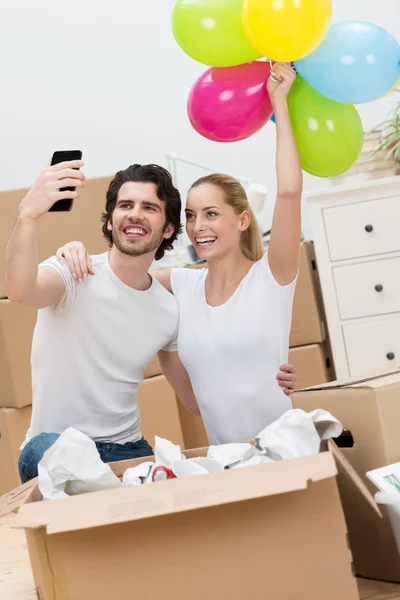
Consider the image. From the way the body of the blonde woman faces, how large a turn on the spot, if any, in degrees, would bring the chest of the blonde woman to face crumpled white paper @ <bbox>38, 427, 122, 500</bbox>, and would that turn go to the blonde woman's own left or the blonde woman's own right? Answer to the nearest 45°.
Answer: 0° — they already face it

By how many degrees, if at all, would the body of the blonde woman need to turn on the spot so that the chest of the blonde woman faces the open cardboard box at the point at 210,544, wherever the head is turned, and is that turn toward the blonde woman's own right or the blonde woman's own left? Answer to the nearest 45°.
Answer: approximately 45° to the blonde woman's own left

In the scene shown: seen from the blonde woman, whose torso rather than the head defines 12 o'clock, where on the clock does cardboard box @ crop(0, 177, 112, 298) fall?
The cardboard box is roughly at 4 o'clock from the blonde woman.

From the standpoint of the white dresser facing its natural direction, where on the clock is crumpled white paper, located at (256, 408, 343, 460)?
The crumpled white paper is roughly at 12 o'clock from the white dresser.

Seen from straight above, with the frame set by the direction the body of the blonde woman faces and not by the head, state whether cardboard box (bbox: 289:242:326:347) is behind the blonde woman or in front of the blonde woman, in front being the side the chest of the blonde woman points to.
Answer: behind

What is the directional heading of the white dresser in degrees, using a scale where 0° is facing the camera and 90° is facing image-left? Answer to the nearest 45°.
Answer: approximately 0°

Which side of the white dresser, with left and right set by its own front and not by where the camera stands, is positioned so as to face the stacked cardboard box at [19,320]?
right

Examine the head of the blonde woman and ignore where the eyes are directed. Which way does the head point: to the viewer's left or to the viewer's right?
to the viewer's left
